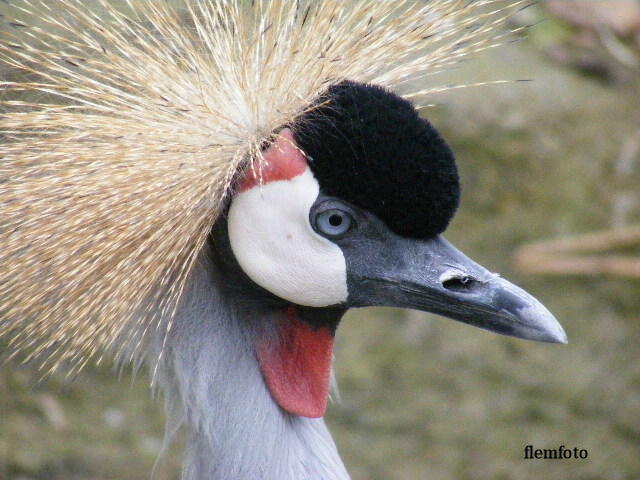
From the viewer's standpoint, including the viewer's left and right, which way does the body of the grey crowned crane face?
facing to the right of the viewer
